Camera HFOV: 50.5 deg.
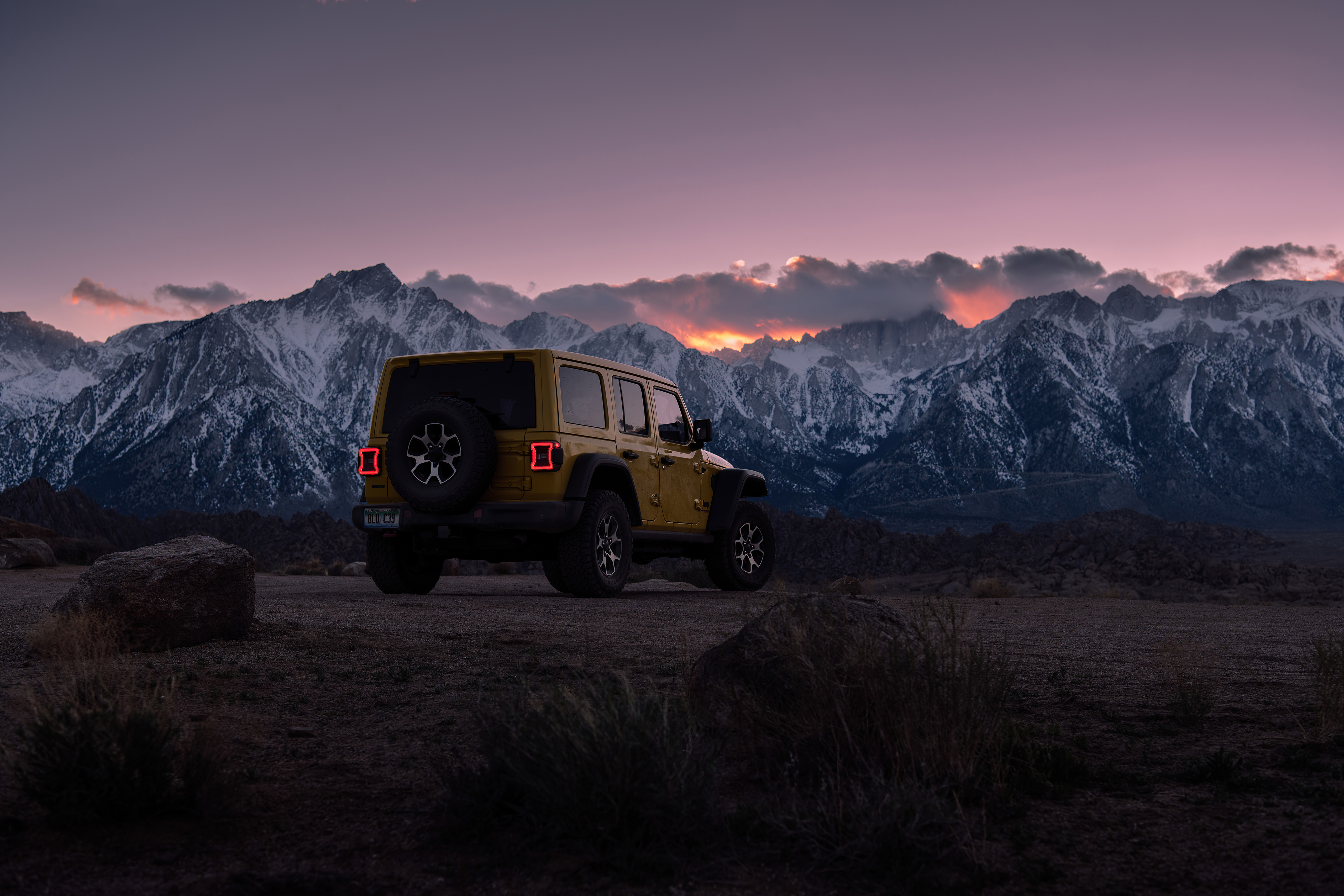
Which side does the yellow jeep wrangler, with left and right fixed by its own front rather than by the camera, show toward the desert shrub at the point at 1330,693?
right

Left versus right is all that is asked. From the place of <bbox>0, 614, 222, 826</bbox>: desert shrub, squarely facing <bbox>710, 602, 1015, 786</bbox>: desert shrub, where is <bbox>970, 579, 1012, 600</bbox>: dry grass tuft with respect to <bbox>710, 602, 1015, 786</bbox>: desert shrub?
left

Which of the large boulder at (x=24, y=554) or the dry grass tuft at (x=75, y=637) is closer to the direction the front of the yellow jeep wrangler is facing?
the large boulder

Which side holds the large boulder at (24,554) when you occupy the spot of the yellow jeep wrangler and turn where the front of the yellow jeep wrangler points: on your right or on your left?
on your left

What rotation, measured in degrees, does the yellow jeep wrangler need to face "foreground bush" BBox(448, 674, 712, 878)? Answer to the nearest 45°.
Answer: approximately 135° to its right

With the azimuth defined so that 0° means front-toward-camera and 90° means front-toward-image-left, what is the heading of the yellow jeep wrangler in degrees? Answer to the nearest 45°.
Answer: approximately 225°

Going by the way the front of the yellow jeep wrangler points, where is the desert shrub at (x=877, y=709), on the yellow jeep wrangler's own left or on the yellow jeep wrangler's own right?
on the yellow jeep wrangler's own right

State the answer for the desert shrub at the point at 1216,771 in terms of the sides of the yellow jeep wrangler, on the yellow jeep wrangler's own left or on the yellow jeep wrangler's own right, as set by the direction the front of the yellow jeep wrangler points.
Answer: on the yellow jeep wrangler's own right

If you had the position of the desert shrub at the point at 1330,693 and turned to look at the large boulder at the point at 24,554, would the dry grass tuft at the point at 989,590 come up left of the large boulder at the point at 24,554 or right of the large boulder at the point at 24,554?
right

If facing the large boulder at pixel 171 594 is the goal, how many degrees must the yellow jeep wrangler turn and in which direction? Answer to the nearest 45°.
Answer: approximately 180°

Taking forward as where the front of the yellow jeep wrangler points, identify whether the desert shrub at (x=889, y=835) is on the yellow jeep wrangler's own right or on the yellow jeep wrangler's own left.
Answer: on the yellow jeep wrangler's own right

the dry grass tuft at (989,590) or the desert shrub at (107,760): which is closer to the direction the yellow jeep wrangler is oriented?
the dry grass tuft
